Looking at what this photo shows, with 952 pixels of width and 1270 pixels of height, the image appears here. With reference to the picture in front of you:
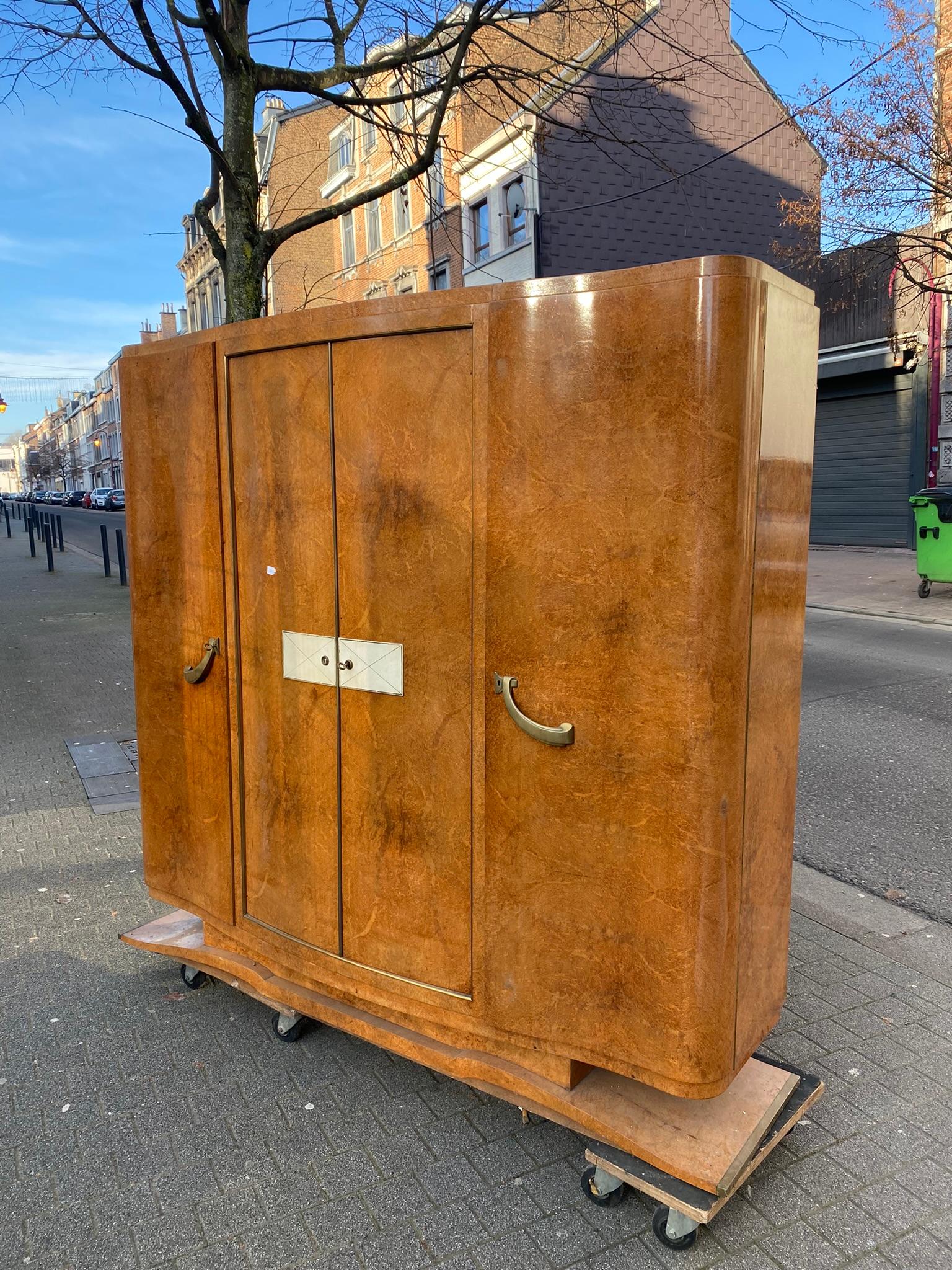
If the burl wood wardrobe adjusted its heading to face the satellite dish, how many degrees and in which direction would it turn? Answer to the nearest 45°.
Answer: approximately 135° to its right

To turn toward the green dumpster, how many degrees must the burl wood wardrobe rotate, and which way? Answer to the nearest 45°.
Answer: approximately 180°

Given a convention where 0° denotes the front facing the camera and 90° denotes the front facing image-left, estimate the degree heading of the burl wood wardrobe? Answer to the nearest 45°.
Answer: approximately 45°
